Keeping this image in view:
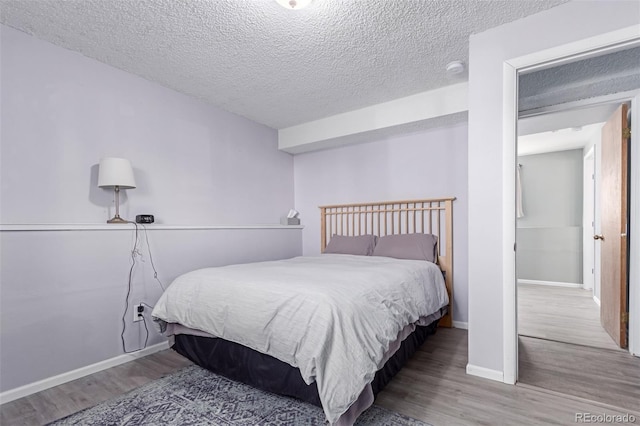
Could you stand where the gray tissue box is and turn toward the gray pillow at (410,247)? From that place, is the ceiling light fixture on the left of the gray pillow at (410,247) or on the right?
right

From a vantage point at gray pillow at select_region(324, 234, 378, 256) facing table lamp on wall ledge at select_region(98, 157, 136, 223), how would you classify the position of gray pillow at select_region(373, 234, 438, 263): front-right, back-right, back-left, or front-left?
back-left

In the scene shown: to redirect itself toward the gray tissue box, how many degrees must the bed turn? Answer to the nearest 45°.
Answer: approximately 135° to its right

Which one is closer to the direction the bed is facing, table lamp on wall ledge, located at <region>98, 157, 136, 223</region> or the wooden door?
the table lamp on wall ledge

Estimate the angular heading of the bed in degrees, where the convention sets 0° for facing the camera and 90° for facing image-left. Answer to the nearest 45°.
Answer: approximately 45°

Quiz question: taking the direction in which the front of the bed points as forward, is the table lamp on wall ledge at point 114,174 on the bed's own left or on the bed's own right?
on the bed's own right

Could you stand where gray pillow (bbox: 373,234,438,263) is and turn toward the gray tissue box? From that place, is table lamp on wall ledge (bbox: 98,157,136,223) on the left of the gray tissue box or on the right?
left
